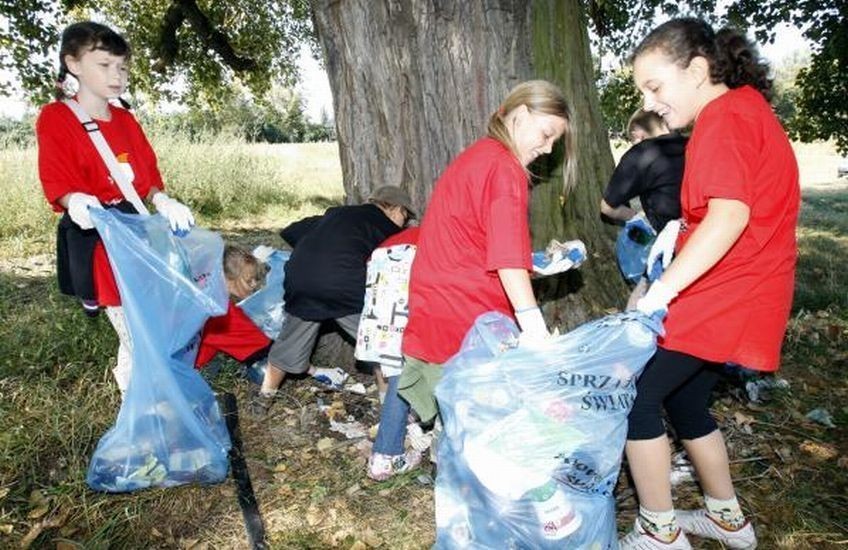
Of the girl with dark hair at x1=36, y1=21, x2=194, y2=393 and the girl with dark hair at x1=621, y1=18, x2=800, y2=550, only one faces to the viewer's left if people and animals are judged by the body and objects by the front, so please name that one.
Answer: the girl with dark hair at x1=621, y1=18, x2=800, y2=550

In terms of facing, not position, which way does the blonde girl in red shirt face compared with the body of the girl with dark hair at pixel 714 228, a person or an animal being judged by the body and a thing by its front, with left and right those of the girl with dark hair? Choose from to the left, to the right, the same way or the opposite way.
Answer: the opposite way

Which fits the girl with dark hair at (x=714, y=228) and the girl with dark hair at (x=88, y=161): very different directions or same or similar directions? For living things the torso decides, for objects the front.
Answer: very different directions

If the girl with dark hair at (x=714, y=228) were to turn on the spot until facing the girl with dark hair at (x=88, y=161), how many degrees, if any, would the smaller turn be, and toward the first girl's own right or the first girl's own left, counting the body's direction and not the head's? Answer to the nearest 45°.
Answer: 0° — they already face them

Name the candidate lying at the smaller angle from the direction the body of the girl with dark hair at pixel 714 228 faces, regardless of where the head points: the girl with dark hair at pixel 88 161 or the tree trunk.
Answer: the girl with dark hair

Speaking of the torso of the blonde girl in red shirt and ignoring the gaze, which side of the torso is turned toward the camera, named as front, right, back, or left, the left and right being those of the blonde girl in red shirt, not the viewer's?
right

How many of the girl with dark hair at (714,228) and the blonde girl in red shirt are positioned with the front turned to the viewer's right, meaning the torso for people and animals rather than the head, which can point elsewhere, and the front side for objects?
1

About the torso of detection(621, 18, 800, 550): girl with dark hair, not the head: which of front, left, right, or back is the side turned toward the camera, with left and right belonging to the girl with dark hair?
left

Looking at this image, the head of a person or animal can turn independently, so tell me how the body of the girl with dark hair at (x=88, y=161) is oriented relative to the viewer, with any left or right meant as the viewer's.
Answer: facing the viewer and to the right of the viewer

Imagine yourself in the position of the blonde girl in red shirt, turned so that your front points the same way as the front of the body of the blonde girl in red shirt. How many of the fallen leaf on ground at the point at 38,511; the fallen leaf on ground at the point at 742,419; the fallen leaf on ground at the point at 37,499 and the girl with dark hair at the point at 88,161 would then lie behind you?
3

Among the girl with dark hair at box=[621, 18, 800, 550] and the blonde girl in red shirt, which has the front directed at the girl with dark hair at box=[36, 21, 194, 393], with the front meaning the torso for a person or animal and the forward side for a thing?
the girl with dark hair at box=[621, 18, 800, 550]

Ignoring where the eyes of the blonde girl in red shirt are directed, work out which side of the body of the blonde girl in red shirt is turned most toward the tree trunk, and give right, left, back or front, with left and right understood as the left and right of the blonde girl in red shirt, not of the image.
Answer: left

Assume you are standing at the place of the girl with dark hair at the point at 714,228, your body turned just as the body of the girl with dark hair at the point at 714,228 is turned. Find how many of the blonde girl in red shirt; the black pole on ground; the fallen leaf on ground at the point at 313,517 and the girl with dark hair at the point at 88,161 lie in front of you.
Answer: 4

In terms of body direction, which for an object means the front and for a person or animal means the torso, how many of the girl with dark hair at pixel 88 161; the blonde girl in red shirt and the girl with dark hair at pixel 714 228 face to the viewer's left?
1
